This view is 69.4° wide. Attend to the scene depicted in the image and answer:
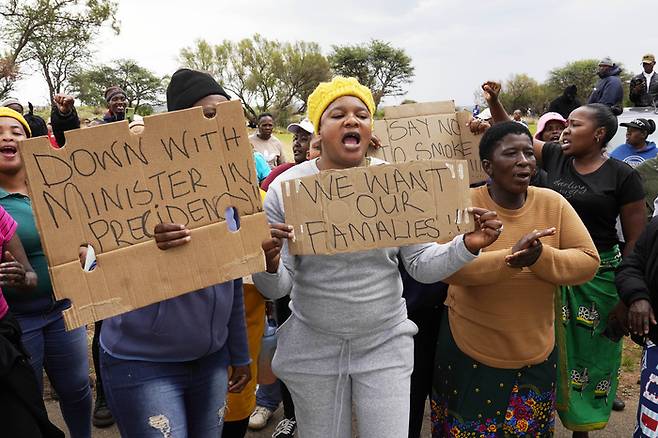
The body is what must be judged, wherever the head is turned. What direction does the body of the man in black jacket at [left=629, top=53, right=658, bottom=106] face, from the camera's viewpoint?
toward the camera
